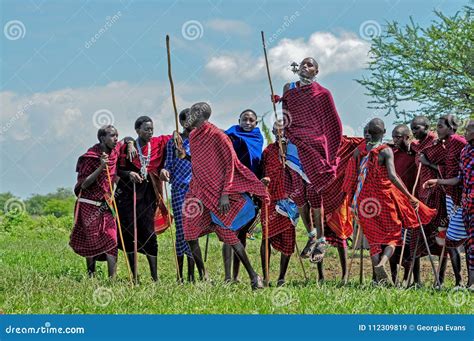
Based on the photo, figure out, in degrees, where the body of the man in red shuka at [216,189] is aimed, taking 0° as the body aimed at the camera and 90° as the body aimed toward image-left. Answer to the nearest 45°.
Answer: approximately 90°
